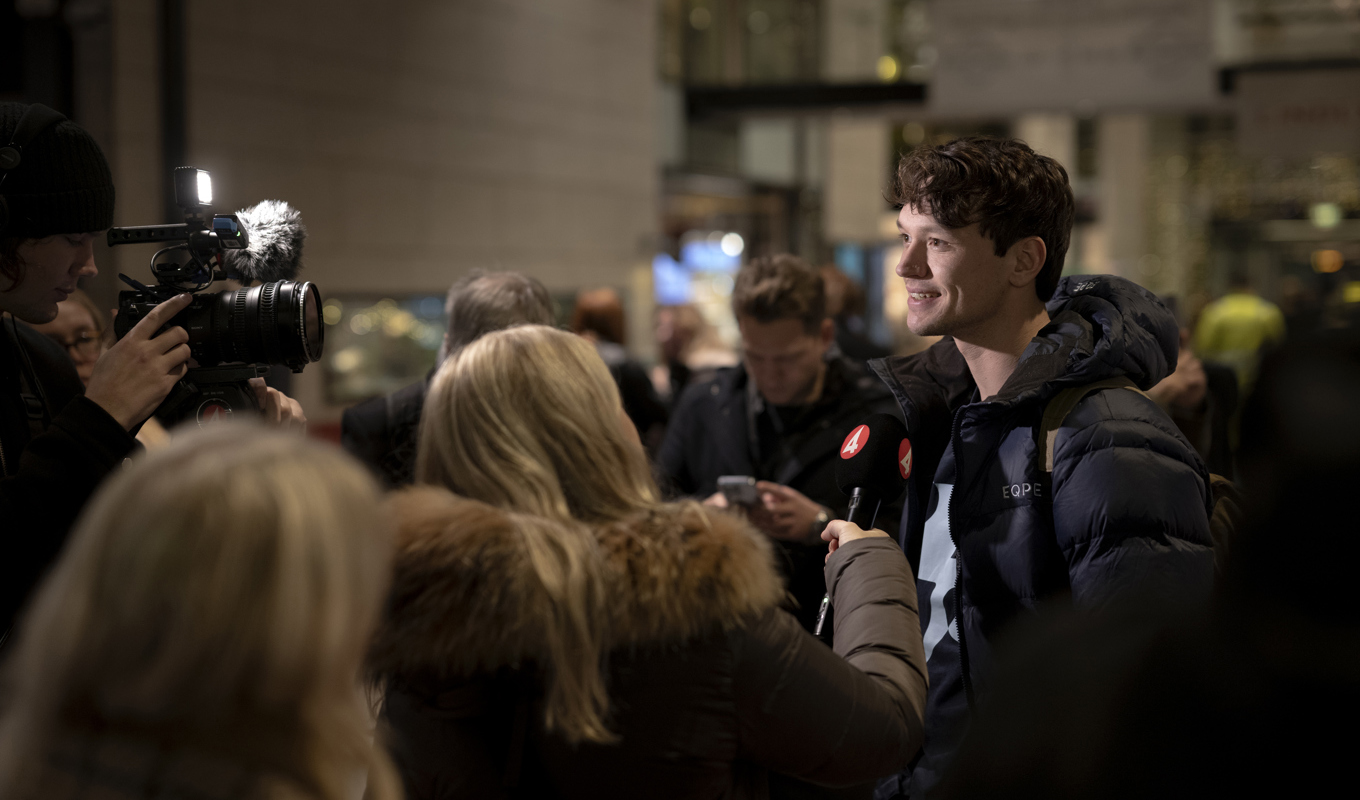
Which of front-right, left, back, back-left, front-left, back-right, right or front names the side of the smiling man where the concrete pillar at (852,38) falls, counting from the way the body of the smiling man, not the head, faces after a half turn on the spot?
front-left

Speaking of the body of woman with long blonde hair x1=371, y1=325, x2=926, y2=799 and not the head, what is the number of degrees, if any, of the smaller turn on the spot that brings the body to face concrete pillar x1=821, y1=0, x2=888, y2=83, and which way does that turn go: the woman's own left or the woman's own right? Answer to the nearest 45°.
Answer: approximately 45° to the woman's own left

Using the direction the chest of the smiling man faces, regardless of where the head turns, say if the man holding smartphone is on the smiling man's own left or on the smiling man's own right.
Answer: on the smiling man's own right

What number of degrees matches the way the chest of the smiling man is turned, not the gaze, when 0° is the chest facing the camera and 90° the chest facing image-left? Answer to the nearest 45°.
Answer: approximately 45°

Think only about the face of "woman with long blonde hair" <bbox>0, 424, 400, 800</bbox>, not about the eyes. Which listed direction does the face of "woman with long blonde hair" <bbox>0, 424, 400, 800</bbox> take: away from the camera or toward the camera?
away from the camera

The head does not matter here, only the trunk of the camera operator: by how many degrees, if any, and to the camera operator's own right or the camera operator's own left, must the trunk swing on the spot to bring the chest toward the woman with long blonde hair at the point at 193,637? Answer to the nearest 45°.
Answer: approximately 90° to the camera operator's own right

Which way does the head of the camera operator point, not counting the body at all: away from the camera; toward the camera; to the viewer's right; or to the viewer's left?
to the viewer's right

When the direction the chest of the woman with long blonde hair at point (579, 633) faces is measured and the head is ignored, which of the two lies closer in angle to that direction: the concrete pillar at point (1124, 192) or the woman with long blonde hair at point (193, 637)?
the concrete pillar

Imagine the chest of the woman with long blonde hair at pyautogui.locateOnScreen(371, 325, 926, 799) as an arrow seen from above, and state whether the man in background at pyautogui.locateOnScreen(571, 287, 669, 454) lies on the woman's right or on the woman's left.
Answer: on the woman's left

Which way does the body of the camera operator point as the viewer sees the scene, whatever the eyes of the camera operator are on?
to the viewer's right

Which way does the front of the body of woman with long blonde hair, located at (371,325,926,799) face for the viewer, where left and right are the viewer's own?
facing away from the viewer and to the right of the viewer

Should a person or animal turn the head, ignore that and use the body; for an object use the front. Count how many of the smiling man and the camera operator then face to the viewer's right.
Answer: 1

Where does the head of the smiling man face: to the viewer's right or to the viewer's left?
to the viewer's left
